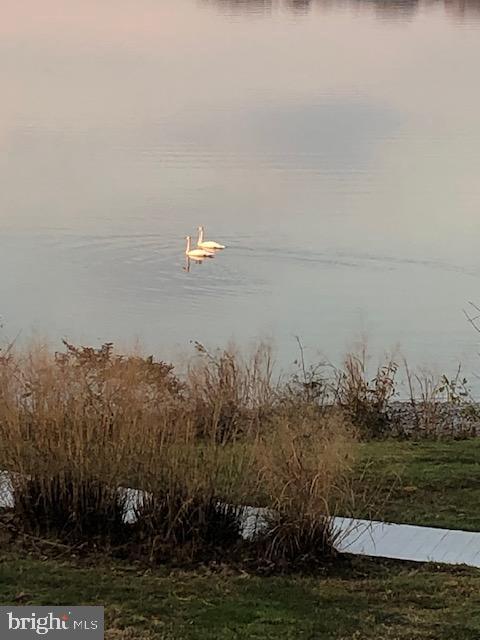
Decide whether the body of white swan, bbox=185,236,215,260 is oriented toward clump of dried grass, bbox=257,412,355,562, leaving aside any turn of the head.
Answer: no

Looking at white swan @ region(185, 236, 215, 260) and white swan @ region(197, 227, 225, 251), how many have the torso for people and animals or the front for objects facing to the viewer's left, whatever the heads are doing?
2

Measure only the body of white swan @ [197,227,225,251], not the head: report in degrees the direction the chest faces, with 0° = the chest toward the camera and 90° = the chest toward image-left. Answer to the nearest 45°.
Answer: approximately 90°

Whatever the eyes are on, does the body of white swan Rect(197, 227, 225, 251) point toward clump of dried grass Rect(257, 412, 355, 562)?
no

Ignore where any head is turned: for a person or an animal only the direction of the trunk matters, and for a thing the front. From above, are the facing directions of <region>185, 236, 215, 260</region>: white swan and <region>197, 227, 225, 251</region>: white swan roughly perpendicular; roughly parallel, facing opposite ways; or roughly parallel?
roughly parallel

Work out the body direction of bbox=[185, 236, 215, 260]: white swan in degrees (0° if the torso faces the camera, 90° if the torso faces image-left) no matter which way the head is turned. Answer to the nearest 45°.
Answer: approximately 90°
